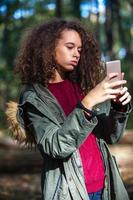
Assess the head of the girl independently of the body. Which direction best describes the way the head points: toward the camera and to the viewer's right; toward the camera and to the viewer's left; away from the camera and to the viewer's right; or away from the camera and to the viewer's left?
toward the camera and to the viewer's right

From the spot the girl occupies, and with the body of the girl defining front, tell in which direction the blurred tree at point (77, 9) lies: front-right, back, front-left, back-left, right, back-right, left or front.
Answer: back-left

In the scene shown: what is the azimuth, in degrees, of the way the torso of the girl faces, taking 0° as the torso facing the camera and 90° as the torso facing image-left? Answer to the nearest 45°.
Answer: approximately 315°
